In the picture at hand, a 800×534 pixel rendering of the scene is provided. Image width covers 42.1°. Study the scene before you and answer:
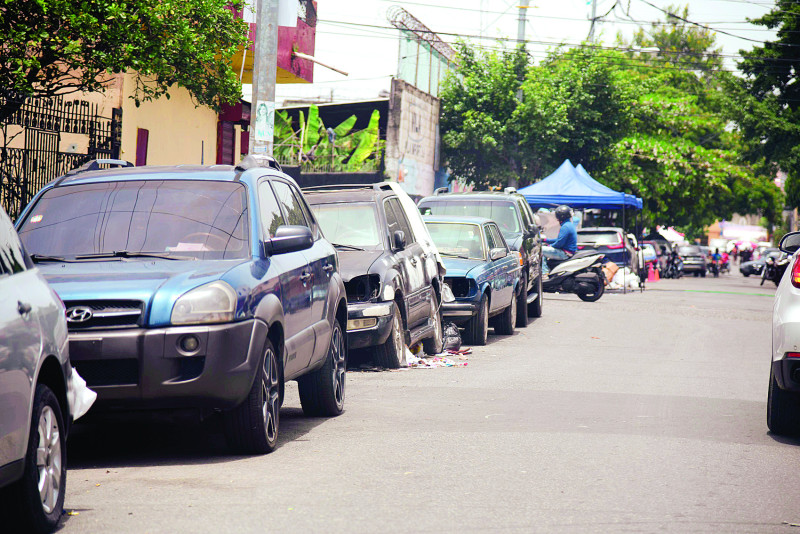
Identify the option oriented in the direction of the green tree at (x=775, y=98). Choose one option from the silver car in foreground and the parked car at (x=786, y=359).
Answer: the parked car

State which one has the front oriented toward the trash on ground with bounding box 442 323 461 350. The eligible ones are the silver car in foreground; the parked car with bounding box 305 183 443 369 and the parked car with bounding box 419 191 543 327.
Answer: the parked car with bounding box 419 191 543 327

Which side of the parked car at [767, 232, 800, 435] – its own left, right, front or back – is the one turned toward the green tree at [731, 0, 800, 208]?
front

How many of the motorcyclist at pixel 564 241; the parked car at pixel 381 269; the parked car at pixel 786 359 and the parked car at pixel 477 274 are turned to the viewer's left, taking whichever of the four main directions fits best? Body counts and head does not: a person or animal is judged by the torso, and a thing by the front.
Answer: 1

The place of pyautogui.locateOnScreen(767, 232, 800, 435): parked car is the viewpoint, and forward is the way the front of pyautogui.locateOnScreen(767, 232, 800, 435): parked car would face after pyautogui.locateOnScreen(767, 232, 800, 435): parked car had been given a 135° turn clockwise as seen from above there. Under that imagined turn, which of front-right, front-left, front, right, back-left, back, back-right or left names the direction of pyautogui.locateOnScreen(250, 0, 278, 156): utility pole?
back

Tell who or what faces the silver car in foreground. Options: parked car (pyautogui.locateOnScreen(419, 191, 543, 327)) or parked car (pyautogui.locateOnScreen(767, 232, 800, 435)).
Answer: parked car (pyautogui.locateOnScreen(419, 191, 543, 327))

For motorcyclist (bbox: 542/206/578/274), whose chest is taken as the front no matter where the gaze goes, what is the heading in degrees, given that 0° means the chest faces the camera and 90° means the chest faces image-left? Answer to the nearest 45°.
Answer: approximately 90°

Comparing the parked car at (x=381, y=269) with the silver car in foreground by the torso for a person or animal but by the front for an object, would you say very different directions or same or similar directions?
same or similar directions

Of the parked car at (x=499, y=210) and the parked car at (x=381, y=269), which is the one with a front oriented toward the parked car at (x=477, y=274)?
the parked car at (x=499, y=210)

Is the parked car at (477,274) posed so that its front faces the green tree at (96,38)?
no

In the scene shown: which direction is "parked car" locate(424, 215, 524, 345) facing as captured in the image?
toward the camera

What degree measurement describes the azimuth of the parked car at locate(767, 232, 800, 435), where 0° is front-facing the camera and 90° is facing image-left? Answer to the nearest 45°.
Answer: approximately 180°

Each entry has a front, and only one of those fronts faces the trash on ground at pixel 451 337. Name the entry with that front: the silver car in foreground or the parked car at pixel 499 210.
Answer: the parked car

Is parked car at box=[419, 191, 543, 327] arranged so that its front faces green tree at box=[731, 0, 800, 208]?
no

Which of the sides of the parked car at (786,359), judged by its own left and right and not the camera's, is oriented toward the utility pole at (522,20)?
front

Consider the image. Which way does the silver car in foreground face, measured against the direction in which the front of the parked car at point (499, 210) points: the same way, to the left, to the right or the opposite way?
the same way

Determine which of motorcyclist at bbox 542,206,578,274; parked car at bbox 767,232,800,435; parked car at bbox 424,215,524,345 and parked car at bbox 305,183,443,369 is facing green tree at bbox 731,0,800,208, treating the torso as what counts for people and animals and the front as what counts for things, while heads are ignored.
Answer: parked car at bbox 767,232,800,435

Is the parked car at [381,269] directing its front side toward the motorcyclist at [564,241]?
no

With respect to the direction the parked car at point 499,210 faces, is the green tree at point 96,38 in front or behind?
in front

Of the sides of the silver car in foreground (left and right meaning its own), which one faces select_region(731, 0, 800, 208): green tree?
back
